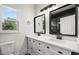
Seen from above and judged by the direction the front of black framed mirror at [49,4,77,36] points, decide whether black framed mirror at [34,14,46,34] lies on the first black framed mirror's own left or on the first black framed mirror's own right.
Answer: on the first black framed mirror's own right

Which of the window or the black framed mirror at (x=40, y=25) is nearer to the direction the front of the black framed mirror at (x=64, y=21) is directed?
the window

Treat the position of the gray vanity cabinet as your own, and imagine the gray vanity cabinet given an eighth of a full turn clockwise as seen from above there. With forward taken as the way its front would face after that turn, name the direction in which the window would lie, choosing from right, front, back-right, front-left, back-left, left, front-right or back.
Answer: front

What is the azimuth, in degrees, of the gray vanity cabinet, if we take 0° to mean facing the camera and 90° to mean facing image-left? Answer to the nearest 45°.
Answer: approximately 45°

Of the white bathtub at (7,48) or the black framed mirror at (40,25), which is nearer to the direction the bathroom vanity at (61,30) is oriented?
the white bathtub

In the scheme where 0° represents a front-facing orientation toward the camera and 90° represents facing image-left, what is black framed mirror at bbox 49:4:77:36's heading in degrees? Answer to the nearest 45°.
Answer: approximately 45°

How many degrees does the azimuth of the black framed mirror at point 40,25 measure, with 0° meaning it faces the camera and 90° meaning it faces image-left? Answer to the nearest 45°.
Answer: approximately 45°

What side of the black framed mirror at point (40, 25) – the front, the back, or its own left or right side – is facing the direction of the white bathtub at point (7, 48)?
front

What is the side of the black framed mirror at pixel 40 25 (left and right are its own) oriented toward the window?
front

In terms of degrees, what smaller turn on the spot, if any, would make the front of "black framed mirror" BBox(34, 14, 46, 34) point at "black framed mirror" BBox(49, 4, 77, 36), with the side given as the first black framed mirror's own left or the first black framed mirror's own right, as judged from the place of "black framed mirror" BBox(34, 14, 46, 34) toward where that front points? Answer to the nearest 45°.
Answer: approximately 90° to the first black framed mirror's own left

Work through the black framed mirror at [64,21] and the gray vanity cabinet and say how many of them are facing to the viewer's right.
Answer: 0
